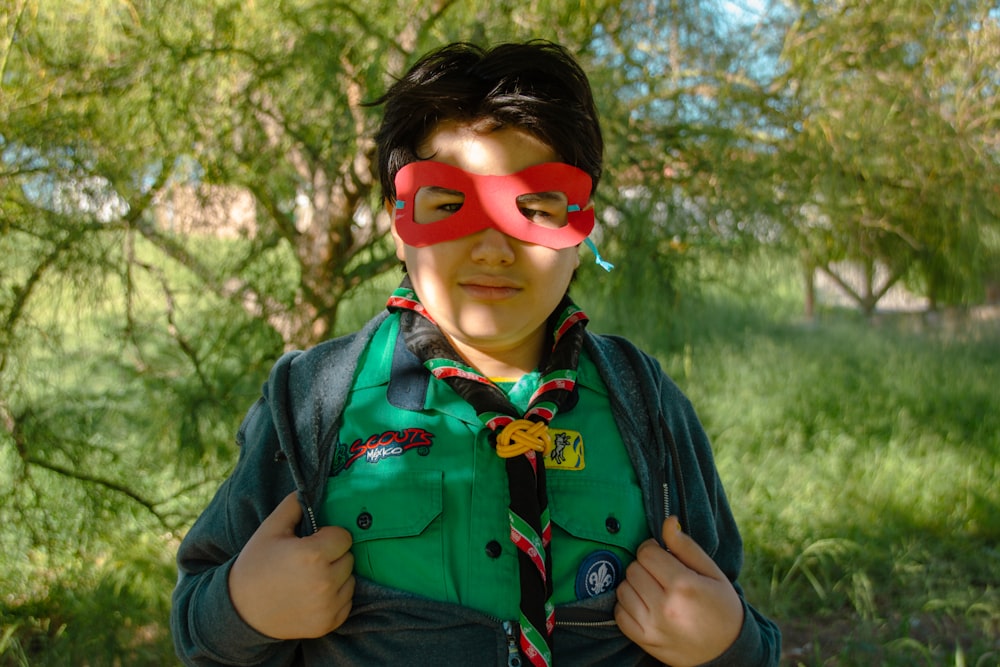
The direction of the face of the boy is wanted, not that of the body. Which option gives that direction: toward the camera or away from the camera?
toward the camera

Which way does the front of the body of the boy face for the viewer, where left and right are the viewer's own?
facing the viewer
